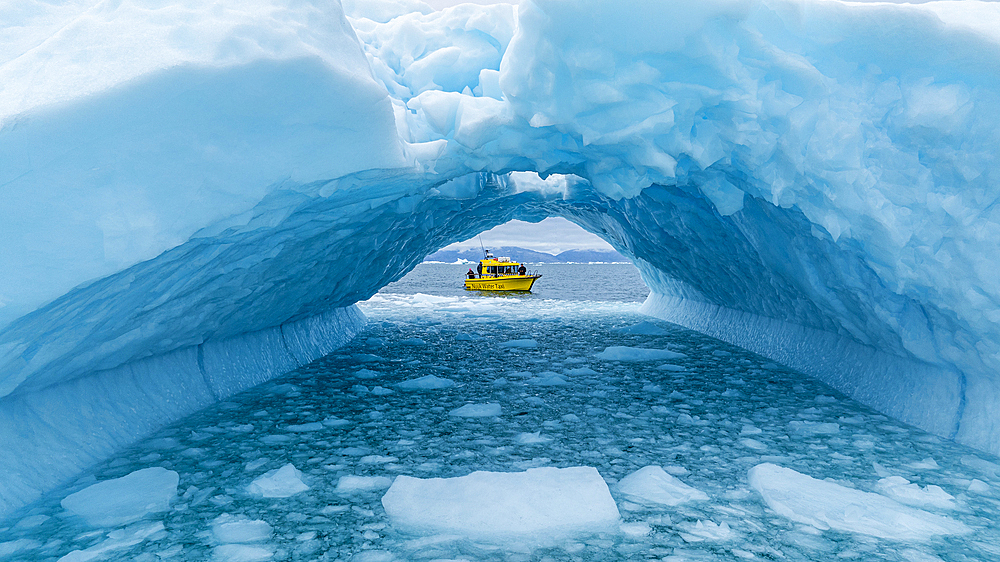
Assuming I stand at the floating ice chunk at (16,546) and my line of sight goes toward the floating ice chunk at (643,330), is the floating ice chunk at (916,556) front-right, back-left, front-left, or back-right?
front-right

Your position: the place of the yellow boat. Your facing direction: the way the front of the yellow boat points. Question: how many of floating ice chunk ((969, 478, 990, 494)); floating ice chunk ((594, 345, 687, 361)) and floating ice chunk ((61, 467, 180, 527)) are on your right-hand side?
3

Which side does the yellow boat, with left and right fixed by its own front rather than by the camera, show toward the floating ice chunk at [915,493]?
right

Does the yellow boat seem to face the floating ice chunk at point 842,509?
no

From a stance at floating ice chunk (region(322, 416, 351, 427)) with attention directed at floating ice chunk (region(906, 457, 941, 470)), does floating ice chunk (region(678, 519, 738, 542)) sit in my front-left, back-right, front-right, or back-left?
front-right

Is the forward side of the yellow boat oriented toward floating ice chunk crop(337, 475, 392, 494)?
no

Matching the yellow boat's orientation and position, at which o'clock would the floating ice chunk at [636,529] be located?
The floating ice chunk is roughly at 3 o'clock from the yellow boat.

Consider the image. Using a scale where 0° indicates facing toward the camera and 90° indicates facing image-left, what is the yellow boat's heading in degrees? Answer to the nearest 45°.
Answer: approximately 270°

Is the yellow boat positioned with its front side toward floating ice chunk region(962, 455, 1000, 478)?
no

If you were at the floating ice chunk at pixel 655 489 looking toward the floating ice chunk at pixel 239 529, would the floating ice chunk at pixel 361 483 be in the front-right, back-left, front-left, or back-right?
front-right

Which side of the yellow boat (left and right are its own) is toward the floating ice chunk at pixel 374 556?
right

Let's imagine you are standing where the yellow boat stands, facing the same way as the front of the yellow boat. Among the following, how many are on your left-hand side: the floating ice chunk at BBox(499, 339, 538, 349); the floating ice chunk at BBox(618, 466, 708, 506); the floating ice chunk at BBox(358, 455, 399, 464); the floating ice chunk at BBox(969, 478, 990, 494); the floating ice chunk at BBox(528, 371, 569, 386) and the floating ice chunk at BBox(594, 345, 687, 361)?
0

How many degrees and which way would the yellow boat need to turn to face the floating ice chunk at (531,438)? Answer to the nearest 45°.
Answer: approximately 90° to its right
